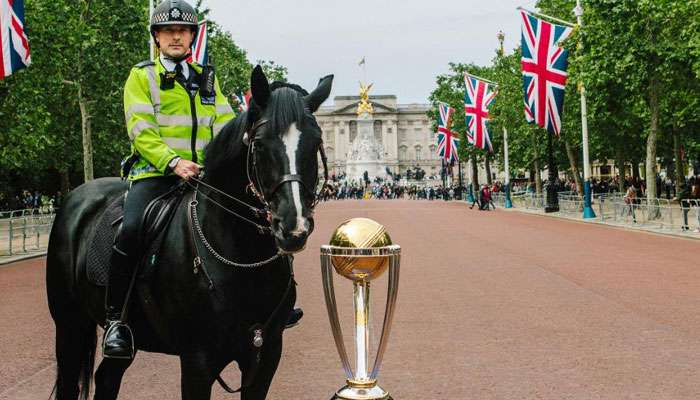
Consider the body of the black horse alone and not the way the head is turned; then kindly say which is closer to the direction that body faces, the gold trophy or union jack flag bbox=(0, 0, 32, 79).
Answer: the gold trophy

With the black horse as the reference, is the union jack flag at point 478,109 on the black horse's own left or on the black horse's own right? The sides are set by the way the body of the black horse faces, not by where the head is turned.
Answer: on the black horse's own left

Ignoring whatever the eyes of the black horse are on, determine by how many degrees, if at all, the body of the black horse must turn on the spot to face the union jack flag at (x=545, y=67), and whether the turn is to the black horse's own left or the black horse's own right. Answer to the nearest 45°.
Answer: approximately 90° to the black horse's own left

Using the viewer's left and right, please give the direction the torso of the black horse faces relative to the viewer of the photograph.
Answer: facing the viewer and to the right of the viewer

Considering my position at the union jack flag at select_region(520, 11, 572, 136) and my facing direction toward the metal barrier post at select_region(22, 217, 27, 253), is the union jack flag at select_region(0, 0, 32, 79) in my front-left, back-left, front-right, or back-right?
front-left

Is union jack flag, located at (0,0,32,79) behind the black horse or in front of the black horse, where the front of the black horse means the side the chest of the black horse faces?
behind

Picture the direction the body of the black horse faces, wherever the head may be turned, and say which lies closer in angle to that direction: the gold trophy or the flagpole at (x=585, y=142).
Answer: the gold trophy

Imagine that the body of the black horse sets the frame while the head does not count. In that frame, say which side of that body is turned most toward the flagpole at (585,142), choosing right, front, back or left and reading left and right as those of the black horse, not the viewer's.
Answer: left
